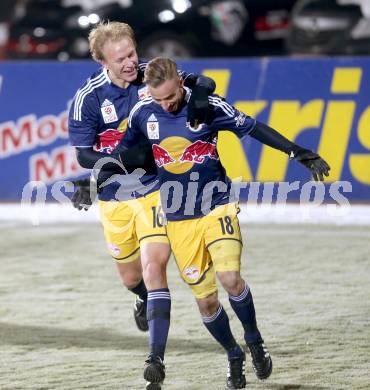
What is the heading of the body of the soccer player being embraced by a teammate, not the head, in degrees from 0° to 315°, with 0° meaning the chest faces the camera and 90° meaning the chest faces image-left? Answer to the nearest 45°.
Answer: approximately 0°
